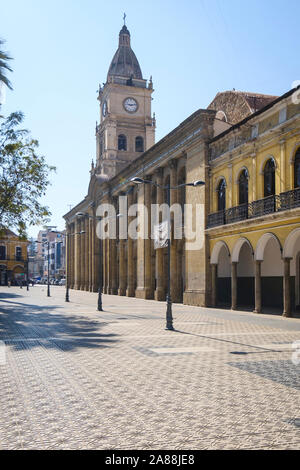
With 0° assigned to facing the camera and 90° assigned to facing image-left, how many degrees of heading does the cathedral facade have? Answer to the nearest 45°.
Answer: approximately 45°

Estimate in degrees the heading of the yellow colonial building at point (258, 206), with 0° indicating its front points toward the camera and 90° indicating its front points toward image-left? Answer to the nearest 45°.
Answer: approximately 45°
